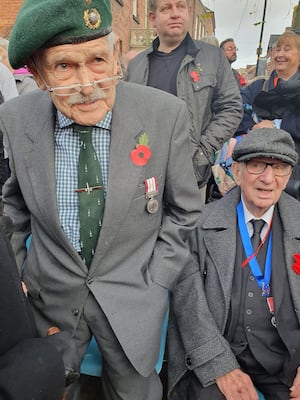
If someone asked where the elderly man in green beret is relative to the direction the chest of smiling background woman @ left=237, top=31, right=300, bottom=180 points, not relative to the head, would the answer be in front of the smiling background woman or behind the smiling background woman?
in front

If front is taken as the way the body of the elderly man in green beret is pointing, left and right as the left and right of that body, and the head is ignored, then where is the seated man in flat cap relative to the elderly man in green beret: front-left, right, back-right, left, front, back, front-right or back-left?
left

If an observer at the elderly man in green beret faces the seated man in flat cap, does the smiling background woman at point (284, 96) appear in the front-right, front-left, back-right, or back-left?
front-left

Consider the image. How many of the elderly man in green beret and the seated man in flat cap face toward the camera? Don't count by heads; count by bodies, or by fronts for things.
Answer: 2

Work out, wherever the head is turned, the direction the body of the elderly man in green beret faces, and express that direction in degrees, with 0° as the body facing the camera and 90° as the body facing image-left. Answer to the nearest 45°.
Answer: approximately 0°

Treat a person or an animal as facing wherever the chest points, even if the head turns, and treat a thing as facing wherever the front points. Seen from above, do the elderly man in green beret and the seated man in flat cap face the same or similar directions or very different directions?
same or similar directions

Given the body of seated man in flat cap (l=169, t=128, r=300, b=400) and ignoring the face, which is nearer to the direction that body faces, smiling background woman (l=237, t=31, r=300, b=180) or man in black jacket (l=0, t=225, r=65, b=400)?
the man in black jacket

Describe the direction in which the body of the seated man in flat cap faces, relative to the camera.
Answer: toward the camera

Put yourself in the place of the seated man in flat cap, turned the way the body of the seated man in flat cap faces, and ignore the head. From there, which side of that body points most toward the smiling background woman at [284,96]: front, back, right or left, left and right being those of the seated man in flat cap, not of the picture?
back

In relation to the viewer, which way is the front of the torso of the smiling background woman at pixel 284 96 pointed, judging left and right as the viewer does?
facing the viewer and to the left of the viewer
